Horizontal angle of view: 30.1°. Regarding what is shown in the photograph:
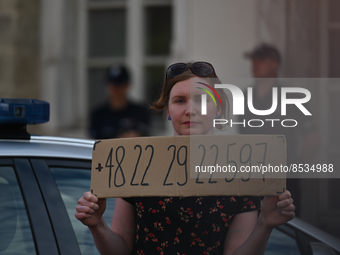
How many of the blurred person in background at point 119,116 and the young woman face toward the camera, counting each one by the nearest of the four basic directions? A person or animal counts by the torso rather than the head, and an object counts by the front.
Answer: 2

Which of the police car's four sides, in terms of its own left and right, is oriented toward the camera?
right

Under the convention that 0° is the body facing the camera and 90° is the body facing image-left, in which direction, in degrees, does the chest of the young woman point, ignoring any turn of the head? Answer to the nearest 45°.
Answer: approximately 0°

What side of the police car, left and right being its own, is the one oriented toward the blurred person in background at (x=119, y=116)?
left

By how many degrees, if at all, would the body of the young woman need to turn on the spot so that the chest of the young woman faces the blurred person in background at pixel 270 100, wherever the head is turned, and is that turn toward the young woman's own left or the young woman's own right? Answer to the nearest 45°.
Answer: approximately 180°

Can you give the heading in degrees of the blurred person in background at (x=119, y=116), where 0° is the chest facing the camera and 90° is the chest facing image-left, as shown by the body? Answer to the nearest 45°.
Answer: approximately 0°

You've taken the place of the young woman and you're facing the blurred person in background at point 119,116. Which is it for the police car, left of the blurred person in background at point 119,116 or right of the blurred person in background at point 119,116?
left

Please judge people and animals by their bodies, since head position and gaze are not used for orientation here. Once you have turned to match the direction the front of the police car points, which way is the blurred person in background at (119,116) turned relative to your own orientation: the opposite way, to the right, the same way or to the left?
to the right

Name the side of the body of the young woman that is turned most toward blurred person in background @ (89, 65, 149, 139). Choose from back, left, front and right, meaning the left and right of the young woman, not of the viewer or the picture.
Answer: back
